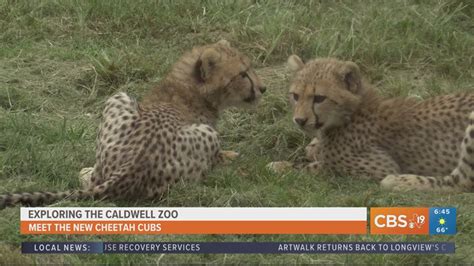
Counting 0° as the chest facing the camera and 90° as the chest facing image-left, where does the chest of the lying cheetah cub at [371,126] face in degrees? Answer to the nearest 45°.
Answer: approximately 90°

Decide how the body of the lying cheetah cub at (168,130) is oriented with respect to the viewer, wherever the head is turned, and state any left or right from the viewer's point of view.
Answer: facing away from the viewer and to the right of the viewer
